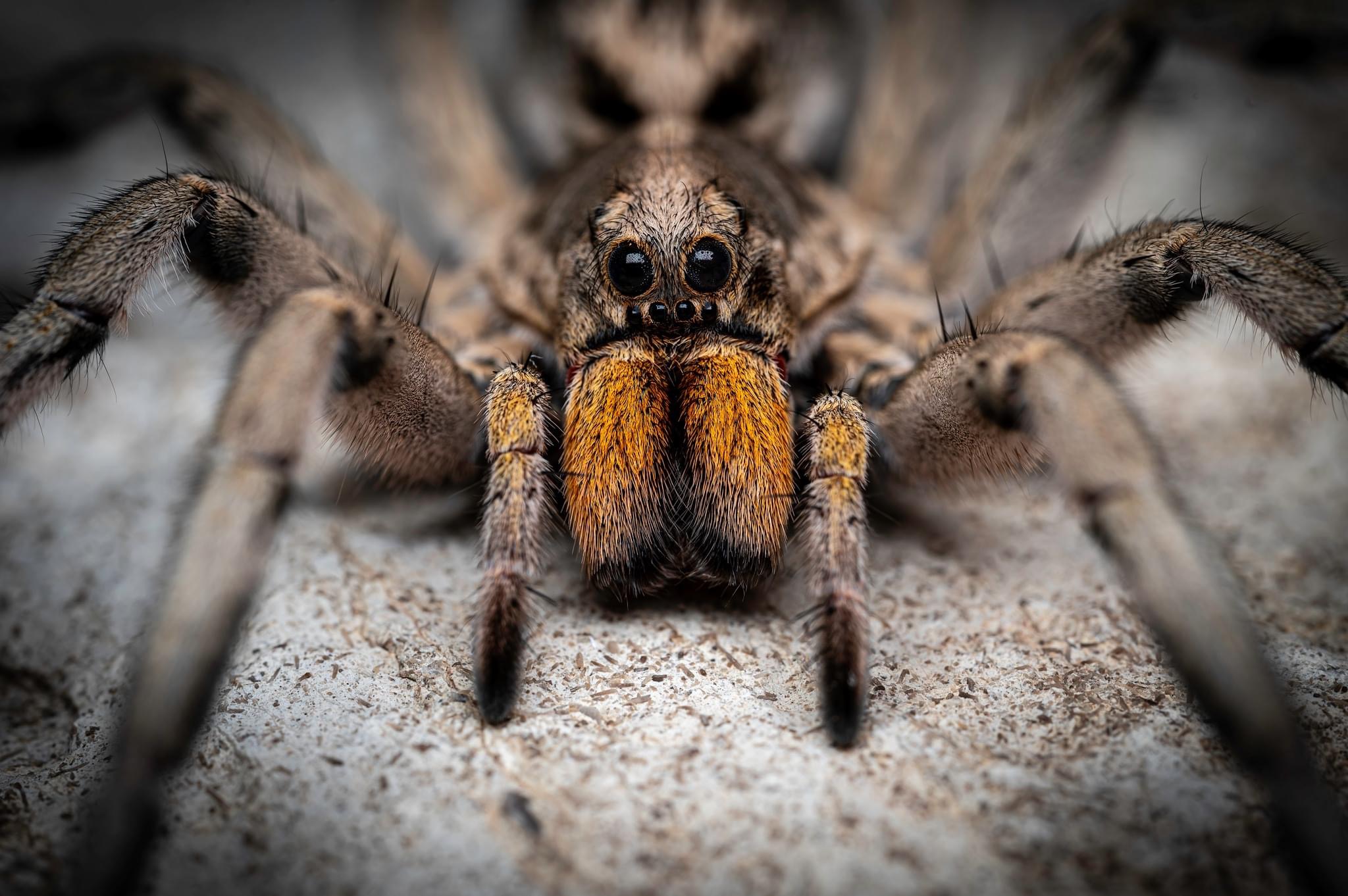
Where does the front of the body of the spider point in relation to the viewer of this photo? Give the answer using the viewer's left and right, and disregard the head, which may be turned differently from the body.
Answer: facing the viewer
